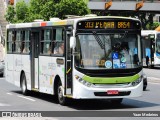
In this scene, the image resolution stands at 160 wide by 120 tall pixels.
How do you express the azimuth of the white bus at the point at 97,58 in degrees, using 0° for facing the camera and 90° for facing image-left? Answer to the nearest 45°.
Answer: approximately 315°
